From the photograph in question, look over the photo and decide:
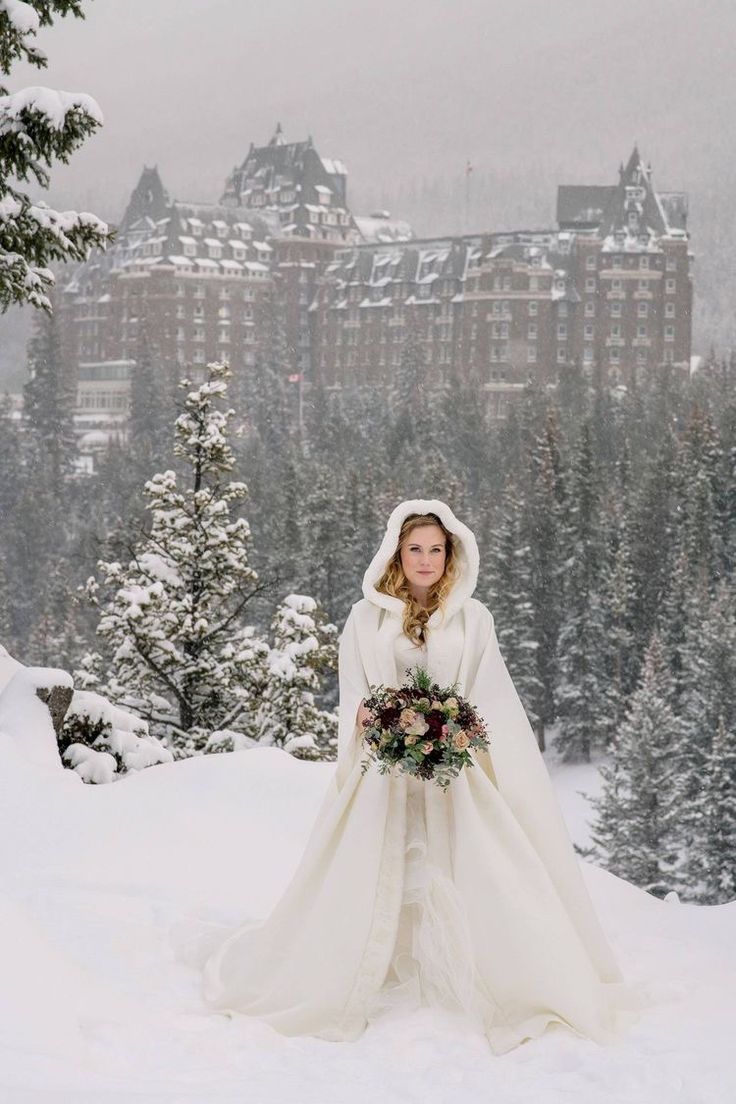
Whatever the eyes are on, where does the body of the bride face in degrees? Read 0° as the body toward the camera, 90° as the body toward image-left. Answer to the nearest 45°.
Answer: approximately 0°

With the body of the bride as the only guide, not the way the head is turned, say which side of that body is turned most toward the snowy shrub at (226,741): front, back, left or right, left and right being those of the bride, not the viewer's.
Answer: back

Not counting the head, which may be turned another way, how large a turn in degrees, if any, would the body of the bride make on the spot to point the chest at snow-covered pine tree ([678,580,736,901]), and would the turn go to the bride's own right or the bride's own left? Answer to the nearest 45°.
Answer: approximately 180°

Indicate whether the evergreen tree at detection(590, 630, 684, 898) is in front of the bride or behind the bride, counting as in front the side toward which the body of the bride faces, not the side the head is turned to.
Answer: behind

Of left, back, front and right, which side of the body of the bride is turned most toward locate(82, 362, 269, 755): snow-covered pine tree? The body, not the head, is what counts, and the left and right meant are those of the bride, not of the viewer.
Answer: back

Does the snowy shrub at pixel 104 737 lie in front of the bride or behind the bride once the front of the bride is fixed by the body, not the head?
behind

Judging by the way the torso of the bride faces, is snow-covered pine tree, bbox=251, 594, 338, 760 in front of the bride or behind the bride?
behind

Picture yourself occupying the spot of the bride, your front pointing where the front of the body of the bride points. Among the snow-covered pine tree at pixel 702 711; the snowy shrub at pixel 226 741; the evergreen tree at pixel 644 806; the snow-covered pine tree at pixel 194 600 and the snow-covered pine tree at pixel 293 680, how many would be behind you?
5
